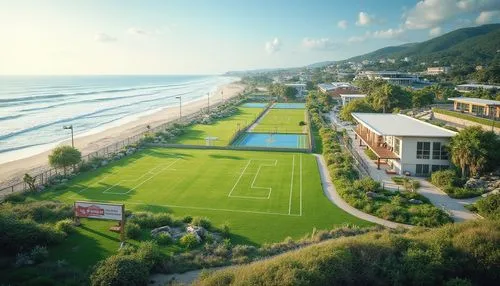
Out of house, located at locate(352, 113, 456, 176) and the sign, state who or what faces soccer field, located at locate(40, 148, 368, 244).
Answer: the house

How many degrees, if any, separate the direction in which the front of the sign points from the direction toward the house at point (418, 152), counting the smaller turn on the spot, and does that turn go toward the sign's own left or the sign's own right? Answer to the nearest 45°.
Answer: approximately 90° to the sign's own left

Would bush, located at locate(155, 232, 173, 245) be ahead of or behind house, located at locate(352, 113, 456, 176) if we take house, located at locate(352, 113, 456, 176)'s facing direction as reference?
ahead

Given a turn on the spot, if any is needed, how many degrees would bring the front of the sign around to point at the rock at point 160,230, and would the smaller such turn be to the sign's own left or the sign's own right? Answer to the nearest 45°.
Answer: approximately 90° to the sign's own left

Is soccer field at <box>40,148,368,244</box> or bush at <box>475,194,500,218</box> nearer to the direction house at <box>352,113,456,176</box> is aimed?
the soccer field

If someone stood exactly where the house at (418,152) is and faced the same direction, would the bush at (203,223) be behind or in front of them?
in front

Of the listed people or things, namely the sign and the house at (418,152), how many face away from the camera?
0

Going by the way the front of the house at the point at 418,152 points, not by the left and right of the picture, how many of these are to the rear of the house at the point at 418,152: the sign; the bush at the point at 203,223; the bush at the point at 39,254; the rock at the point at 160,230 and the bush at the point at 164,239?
0

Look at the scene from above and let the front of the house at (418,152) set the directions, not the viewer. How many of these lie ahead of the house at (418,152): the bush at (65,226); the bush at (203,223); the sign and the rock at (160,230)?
4

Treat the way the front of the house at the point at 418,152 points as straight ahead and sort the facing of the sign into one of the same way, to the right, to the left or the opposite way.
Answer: to the left

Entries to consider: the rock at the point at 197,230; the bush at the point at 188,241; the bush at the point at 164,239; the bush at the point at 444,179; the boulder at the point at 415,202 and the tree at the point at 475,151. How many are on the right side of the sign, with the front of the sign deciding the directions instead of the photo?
0

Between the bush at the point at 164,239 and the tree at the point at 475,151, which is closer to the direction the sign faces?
the bush

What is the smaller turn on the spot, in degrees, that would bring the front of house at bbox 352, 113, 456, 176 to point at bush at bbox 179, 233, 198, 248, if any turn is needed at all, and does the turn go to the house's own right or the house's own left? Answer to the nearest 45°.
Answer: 0° — it already faces it

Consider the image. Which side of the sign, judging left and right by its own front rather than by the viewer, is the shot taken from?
front

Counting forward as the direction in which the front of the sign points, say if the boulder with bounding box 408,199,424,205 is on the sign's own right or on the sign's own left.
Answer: on the sign's own left

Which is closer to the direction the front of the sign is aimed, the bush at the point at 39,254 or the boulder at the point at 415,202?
the bush

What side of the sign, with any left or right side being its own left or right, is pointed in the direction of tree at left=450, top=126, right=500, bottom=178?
left

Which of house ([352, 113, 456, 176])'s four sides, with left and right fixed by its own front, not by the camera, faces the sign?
front

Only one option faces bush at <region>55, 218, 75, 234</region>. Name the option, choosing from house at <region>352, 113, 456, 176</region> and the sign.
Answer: the house
